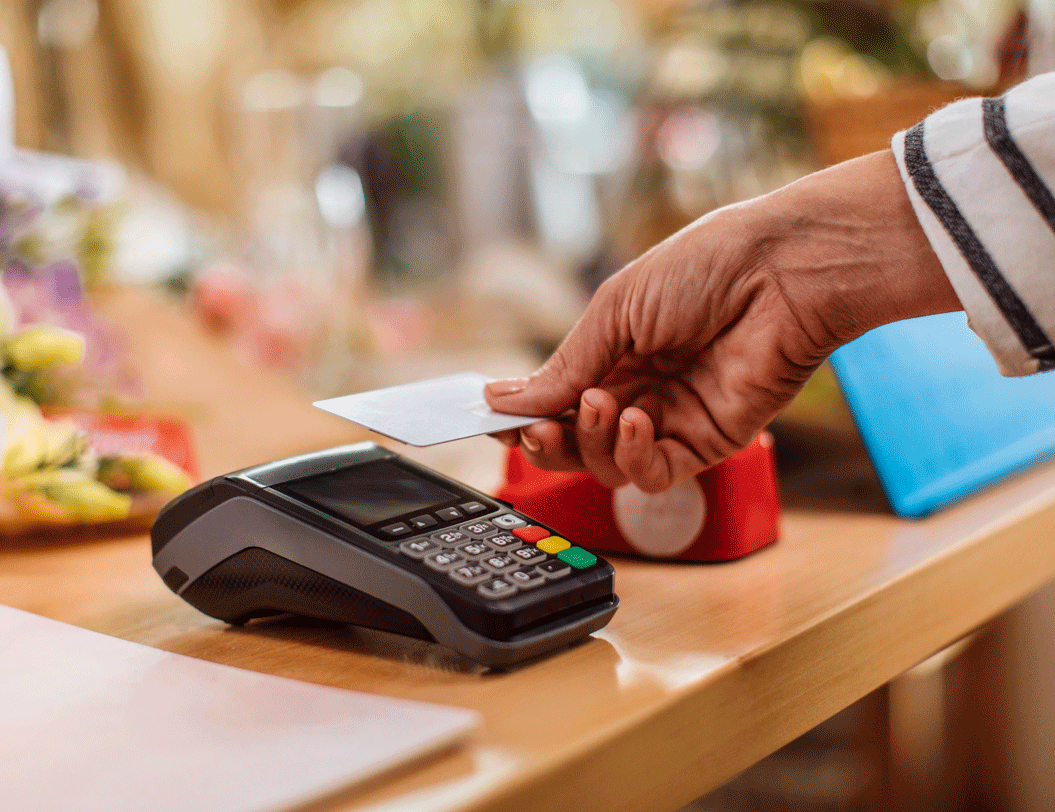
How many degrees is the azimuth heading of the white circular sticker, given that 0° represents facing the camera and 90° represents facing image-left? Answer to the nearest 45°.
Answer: approximately 0°

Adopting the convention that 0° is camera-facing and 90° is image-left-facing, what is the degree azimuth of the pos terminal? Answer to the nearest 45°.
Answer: approximately 315°
